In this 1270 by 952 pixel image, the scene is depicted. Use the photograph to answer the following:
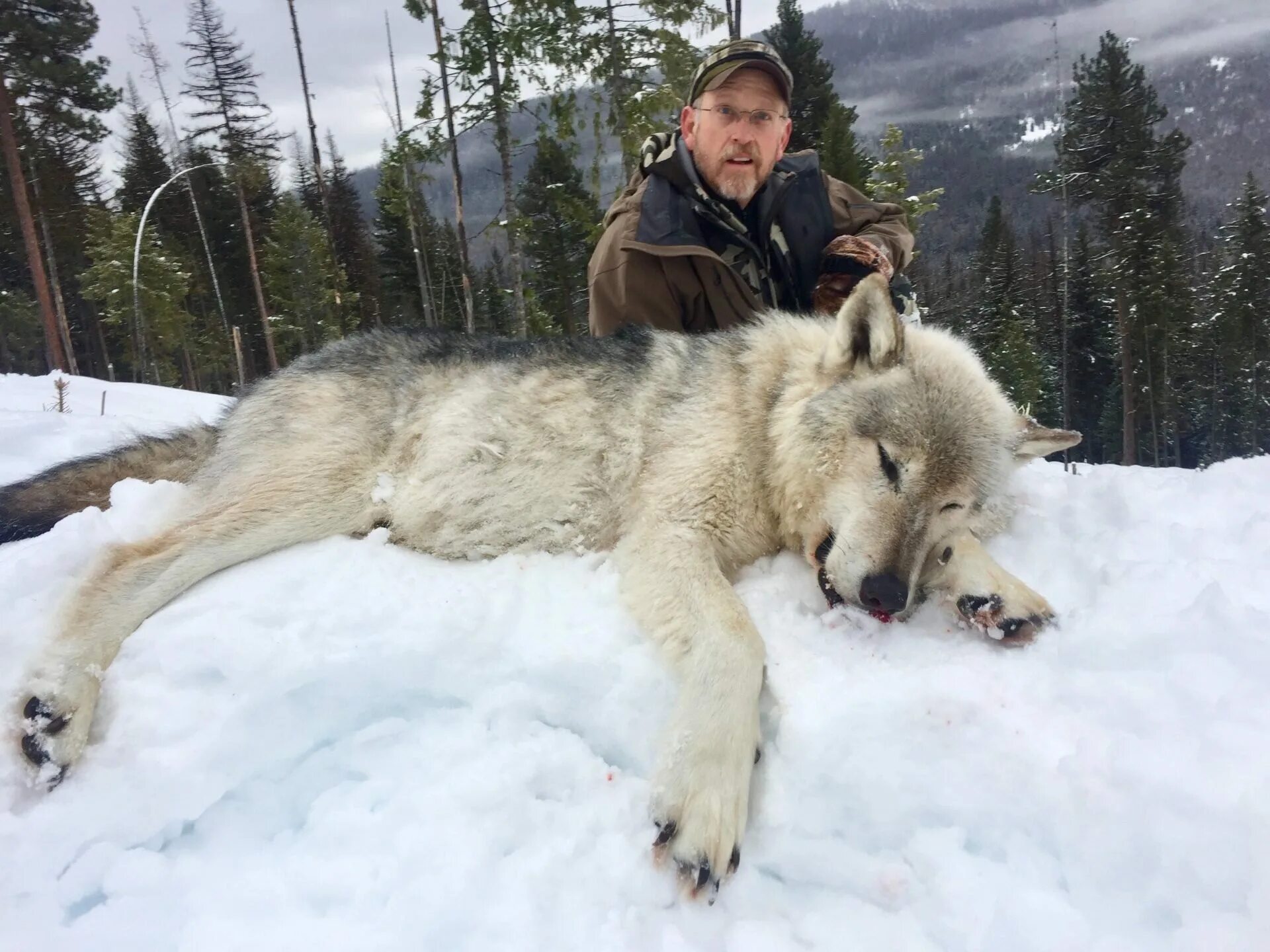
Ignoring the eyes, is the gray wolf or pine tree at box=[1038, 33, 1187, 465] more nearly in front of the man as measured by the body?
the gray wolf

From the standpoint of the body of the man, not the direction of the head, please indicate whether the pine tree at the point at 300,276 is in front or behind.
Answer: behind

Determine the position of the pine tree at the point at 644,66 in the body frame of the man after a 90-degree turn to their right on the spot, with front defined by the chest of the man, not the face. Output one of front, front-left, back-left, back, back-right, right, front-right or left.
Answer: right

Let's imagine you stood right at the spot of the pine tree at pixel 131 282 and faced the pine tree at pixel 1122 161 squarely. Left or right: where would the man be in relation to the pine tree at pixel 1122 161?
right

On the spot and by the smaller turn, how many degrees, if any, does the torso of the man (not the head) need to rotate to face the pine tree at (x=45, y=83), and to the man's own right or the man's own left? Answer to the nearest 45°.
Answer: approximately 135° to the man's own right

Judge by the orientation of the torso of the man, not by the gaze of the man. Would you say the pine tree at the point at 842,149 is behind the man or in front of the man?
behind

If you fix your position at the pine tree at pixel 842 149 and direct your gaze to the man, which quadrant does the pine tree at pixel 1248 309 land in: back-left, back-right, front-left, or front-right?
back-left

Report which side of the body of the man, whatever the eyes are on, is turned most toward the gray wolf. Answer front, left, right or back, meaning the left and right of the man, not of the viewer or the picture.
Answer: front

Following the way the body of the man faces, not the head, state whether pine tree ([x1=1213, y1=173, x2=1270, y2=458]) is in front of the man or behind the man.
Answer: behind

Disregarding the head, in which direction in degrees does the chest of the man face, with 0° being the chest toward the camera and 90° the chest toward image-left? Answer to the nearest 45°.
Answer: approximately 0°
